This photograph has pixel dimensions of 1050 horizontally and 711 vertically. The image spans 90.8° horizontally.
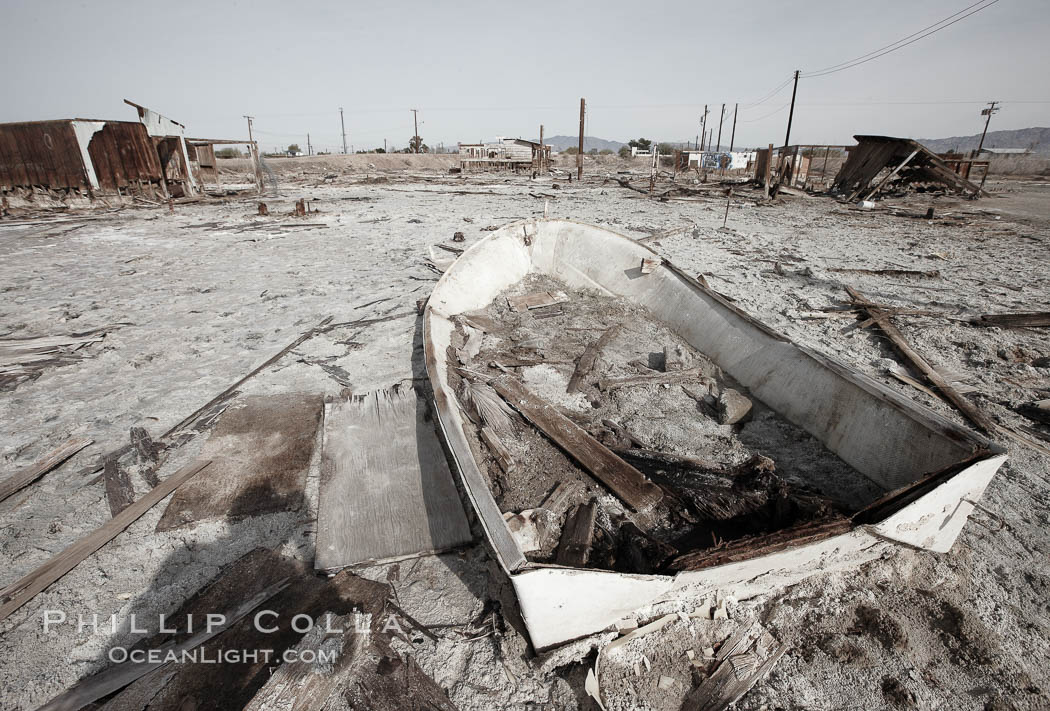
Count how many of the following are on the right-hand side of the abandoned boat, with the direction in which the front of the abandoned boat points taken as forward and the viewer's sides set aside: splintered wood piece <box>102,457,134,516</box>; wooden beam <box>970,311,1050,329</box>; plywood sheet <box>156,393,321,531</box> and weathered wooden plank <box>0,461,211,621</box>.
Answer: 1

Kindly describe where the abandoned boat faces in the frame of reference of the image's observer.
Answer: facing away from the viewer and to the left of the viewer

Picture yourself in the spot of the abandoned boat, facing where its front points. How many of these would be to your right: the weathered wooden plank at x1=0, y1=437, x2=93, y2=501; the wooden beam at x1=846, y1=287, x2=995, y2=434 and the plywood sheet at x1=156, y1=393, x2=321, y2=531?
1

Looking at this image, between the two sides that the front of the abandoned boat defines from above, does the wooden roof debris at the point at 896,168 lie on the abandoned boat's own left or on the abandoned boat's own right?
on the abandoned boat's own right

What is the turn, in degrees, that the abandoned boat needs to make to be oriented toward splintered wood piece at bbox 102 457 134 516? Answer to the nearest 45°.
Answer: approximately 45° to its left

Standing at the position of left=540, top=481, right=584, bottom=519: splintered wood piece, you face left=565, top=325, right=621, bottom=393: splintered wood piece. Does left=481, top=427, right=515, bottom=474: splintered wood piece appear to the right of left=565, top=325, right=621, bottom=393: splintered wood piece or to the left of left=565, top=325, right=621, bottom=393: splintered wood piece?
left

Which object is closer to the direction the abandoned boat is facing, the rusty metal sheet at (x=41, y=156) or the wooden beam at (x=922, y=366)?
the rusty metal sheet

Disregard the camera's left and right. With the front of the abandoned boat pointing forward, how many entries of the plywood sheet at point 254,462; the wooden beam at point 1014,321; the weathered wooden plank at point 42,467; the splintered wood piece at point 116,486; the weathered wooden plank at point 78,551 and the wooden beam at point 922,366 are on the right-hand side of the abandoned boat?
2

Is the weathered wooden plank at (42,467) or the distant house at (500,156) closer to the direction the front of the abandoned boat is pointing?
the distant house

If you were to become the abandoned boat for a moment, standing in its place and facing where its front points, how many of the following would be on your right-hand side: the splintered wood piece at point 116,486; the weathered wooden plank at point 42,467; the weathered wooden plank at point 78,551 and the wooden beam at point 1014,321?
1

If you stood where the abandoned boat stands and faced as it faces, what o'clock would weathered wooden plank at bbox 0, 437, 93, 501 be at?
The weathered wooden plank is roughly at 10 o'clock from the abandoned boat.

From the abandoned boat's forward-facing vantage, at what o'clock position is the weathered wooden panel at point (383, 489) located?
The weathered wooden panel is roughly at 10 o'clock from the abandoned boat.

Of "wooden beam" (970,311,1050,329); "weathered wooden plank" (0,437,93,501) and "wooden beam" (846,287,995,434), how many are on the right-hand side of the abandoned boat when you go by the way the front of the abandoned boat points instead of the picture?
2

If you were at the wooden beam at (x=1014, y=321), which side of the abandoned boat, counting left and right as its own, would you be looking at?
right

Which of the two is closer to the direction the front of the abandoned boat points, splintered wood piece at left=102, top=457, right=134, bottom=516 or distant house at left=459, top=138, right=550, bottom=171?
the distant house

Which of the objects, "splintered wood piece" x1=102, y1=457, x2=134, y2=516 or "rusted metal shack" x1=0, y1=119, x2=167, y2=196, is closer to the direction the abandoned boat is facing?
the rusted metal shack

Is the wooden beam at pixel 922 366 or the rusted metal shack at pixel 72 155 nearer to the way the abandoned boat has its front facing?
the rusted metal shack
